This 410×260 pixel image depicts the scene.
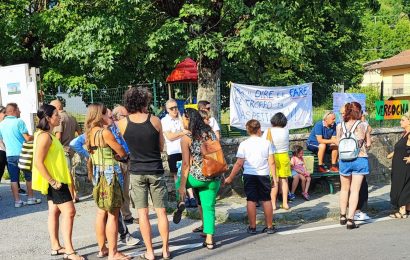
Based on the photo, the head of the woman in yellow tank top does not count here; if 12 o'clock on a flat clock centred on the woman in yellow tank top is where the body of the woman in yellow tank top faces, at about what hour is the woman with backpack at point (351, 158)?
The woman with backpack is roughly at 12 o'clock from the woman in yellow tank top.

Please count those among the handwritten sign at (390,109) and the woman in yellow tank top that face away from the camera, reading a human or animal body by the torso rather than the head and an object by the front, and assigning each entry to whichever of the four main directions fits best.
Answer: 0

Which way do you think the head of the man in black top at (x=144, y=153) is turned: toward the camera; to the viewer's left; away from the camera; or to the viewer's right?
away from the camera

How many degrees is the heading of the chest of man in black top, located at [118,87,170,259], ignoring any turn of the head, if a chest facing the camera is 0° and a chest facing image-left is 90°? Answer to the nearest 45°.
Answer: approximately 180°

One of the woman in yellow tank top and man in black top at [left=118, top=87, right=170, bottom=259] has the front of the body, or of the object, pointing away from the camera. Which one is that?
the man in black top

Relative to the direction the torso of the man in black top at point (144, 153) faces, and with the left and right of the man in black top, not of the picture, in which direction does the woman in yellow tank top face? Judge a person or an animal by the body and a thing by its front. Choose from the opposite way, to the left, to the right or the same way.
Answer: to the right

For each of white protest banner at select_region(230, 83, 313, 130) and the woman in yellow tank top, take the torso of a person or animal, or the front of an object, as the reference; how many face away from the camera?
0

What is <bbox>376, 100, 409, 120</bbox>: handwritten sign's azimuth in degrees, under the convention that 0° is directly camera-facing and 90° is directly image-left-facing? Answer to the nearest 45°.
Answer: approximately 0°

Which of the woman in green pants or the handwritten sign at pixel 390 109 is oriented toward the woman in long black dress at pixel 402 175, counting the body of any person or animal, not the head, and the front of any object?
the handwritten sign

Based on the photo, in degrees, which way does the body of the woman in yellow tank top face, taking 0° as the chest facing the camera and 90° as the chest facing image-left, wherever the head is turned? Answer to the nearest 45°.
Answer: approximately 270°

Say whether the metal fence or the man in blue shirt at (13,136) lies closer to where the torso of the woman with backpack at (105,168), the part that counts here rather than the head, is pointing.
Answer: the metal fence

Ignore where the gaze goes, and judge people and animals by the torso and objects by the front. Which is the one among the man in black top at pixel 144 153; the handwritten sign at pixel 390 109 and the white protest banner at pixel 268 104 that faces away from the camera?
the man in black top
